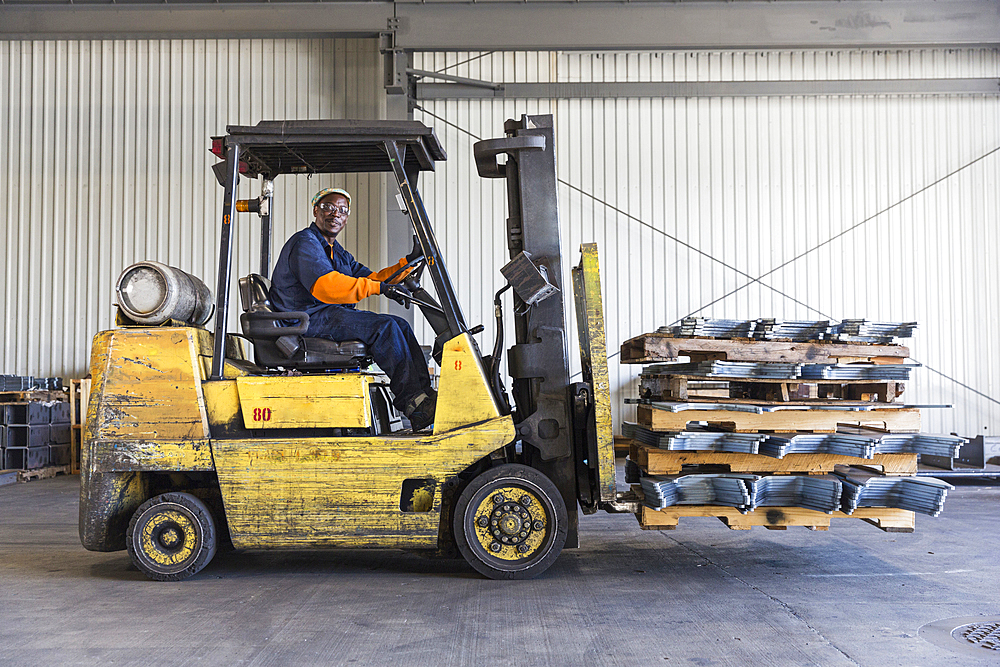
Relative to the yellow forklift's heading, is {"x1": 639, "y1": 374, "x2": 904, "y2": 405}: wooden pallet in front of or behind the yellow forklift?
in front

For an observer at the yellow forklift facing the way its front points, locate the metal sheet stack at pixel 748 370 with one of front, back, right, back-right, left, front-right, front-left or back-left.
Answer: front

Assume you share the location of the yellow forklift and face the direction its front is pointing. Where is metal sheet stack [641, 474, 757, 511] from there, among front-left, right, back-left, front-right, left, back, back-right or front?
front

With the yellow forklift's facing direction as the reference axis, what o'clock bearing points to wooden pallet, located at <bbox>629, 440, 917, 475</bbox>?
The wooden pallet is roughly at 12 o'clock from the yellow forklift.

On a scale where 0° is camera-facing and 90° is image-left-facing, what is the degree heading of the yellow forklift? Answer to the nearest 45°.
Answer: approximately 270°

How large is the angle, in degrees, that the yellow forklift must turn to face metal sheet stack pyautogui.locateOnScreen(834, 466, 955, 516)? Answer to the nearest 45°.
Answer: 0° — it already faces it

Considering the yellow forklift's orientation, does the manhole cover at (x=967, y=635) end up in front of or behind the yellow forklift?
in front

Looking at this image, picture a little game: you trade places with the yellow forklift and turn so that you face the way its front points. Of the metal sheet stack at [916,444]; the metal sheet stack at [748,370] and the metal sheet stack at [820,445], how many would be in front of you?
3

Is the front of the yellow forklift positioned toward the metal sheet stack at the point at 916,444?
yes

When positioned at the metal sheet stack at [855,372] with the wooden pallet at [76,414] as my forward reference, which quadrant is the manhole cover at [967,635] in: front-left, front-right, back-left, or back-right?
back-left

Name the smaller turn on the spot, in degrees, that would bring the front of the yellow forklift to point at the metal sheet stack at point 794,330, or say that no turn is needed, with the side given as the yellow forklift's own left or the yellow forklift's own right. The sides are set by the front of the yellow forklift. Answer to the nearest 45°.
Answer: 0° — it already faces it

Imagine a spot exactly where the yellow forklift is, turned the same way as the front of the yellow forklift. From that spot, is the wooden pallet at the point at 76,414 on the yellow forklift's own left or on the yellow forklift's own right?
on the yellow forklift's own left

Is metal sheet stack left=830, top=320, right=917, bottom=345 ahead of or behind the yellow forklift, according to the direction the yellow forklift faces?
ahead

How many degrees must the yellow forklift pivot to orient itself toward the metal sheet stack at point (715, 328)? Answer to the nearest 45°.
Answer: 0° — it already faces it
